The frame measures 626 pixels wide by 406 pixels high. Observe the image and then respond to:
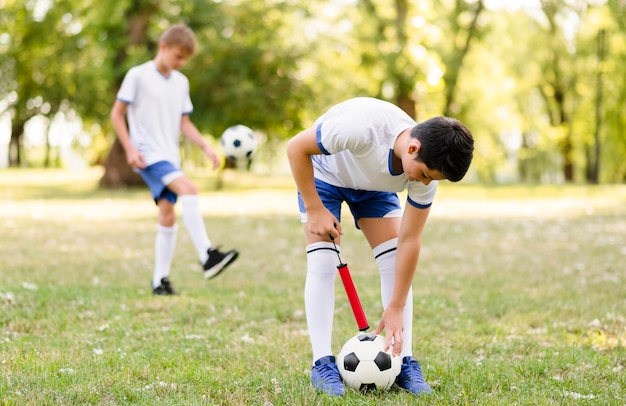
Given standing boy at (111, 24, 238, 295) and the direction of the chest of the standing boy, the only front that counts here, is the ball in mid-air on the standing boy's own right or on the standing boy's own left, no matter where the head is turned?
on the standing boy's own left

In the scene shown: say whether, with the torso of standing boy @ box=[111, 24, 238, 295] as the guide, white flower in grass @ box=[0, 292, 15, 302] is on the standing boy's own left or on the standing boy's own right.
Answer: on the standing boy's own right

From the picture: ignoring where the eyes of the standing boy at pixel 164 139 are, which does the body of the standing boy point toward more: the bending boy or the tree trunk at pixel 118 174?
the bending boy

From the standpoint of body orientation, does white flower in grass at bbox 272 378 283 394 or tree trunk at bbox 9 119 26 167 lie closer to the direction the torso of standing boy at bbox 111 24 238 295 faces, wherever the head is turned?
the white flower in grass

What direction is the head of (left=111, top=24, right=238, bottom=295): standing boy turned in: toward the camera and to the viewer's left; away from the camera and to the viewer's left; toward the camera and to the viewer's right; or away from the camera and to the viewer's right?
toward the camera and to the viewer's right

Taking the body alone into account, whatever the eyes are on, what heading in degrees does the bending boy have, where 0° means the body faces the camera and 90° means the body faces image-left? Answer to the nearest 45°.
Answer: approximately 315°

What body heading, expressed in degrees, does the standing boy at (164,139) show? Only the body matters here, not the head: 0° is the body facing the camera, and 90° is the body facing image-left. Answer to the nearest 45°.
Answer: approximately 315°
